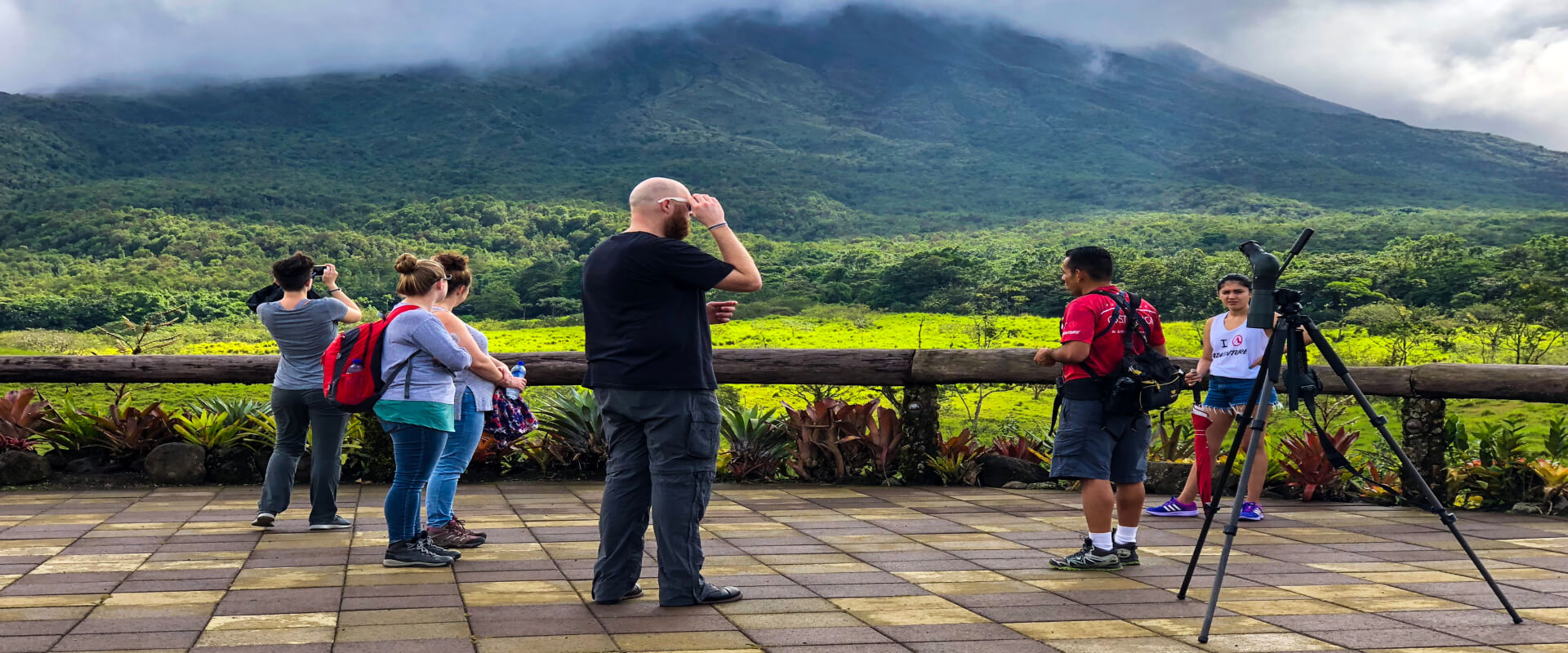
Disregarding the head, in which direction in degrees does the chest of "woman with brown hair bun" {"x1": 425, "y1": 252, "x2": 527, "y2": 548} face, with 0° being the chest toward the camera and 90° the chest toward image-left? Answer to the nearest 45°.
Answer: approximately 270°

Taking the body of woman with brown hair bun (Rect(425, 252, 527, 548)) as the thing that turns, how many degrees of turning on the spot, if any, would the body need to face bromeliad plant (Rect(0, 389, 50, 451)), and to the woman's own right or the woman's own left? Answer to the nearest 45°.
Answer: approximately 135° to the woman's own left

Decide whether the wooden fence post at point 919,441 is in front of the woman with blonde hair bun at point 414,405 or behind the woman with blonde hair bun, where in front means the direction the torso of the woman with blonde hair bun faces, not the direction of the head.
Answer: in front

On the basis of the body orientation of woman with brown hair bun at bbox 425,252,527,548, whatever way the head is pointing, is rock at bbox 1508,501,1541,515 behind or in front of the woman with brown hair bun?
in front

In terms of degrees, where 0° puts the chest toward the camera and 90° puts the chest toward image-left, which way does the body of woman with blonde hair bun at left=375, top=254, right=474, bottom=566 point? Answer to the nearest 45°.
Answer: approximately 270°

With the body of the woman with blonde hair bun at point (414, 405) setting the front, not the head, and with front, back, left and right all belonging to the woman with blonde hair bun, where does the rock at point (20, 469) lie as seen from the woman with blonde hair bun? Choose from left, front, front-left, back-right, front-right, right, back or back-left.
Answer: back-left

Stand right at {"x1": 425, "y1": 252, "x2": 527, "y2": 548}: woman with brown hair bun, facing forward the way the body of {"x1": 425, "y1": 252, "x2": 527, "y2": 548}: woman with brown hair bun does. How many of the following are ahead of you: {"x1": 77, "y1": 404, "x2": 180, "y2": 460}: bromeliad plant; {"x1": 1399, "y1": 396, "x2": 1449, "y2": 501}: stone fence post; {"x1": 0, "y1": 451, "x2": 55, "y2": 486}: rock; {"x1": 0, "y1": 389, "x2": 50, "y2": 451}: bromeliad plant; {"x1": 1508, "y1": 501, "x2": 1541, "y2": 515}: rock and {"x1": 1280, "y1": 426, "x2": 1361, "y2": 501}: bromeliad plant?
3

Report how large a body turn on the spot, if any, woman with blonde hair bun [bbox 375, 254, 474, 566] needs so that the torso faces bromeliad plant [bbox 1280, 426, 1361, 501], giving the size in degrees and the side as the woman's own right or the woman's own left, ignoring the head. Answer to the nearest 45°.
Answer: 0° — they already face it

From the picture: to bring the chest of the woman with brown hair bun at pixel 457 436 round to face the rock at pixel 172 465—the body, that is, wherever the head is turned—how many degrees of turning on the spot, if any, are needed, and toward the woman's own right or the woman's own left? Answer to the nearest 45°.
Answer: approximately 135° to the woman's own left

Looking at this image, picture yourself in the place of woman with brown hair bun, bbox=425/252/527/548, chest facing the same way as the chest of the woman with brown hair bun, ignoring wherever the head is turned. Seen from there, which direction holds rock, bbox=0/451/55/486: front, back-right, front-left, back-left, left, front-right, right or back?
back-left

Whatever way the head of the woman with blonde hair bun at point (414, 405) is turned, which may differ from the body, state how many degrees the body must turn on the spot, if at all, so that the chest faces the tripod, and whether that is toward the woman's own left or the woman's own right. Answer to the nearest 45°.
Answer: approximately 45° to the woman's own right

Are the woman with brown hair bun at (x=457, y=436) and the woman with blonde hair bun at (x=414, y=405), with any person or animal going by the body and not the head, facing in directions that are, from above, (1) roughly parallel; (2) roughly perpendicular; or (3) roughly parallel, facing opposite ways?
roughly parallel

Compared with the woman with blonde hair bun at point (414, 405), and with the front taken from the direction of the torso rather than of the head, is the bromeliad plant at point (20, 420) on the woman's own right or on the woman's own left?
on the woman's own left

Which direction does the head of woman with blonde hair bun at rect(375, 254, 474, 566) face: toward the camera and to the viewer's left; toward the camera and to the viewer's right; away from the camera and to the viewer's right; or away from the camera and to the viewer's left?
away from the camera and to the viewer's right
